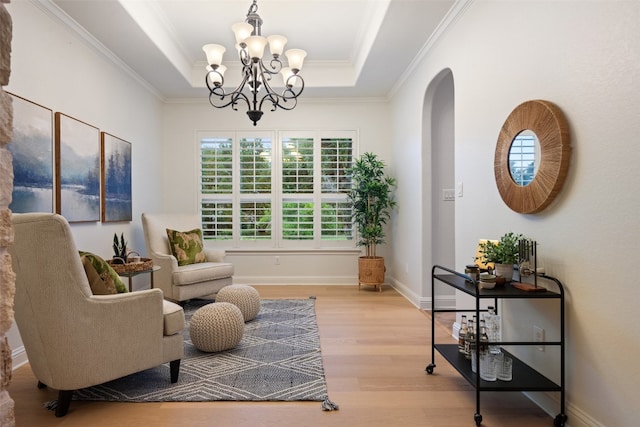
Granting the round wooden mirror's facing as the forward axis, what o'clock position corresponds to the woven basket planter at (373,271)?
The woven basket planter is roughly at 3 o'clock from the round wooden mirror.

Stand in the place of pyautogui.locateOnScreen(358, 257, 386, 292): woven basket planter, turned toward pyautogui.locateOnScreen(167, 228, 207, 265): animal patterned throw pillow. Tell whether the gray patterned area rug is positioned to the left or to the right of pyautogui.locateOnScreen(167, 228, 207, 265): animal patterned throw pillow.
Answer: left

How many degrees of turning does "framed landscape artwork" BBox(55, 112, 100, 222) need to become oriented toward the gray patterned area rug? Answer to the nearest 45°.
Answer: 0° — it already faces it

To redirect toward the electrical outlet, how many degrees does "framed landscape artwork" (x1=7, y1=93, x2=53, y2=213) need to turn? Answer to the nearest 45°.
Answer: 0° — it already faces it

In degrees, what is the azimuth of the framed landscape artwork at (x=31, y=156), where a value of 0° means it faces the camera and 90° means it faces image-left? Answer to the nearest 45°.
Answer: approximately 315°

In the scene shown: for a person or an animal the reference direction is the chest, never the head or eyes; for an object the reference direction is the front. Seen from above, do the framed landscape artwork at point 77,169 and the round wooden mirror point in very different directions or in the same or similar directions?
very different directions

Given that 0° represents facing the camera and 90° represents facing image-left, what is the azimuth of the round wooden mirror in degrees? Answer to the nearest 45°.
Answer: approximately 45°

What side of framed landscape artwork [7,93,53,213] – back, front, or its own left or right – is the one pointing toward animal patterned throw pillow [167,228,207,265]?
left

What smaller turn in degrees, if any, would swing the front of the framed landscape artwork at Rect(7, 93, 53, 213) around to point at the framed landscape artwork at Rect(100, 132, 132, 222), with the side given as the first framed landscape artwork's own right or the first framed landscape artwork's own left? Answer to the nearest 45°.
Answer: approximately 90° to the first framed landscape artwork's own left

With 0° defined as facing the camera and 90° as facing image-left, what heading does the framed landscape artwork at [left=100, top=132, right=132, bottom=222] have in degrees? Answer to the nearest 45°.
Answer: approximately 315°

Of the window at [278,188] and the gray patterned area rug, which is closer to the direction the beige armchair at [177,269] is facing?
the gray patterned area rug
